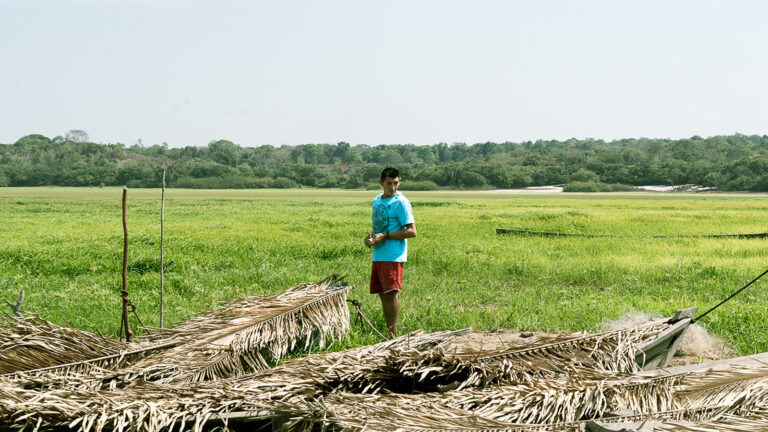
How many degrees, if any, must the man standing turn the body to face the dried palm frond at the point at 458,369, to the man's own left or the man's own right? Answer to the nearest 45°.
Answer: approximately 45° to the man's own left

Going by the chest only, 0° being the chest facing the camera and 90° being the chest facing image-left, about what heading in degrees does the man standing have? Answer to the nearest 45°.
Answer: approximately 45°
